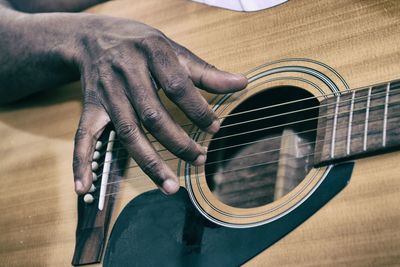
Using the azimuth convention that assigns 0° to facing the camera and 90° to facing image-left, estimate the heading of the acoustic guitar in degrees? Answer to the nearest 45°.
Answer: approximately 0°
